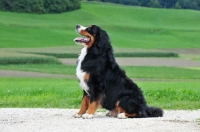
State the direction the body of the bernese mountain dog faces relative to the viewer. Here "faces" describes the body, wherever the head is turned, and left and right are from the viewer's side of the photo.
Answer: facing to the left of the viewer
